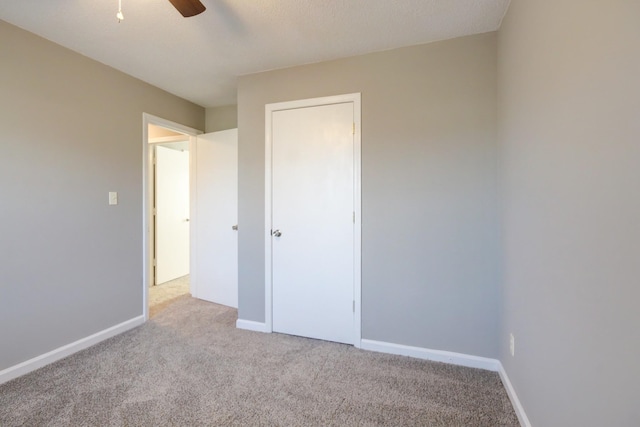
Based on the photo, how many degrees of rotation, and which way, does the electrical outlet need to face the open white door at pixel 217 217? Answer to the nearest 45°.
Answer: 0° — it already faces it

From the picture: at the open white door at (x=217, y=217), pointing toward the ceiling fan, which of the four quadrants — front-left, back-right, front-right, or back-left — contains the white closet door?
front-left

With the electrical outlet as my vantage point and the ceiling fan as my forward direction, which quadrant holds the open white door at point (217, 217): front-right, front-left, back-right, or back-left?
front-right

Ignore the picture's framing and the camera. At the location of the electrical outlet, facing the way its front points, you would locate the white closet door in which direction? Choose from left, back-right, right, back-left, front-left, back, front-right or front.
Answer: front

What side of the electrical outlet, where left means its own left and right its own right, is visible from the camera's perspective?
left

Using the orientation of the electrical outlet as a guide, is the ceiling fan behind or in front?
in front

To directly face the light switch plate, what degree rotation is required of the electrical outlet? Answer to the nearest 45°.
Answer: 0° — it already faces it

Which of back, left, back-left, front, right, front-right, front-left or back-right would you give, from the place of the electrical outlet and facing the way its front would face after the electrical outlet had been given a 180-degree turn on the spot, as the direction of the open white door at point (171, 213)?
back

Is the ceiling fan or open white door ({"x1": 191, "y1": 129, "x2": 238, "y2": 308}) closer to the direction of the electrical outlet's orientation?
the open white door
